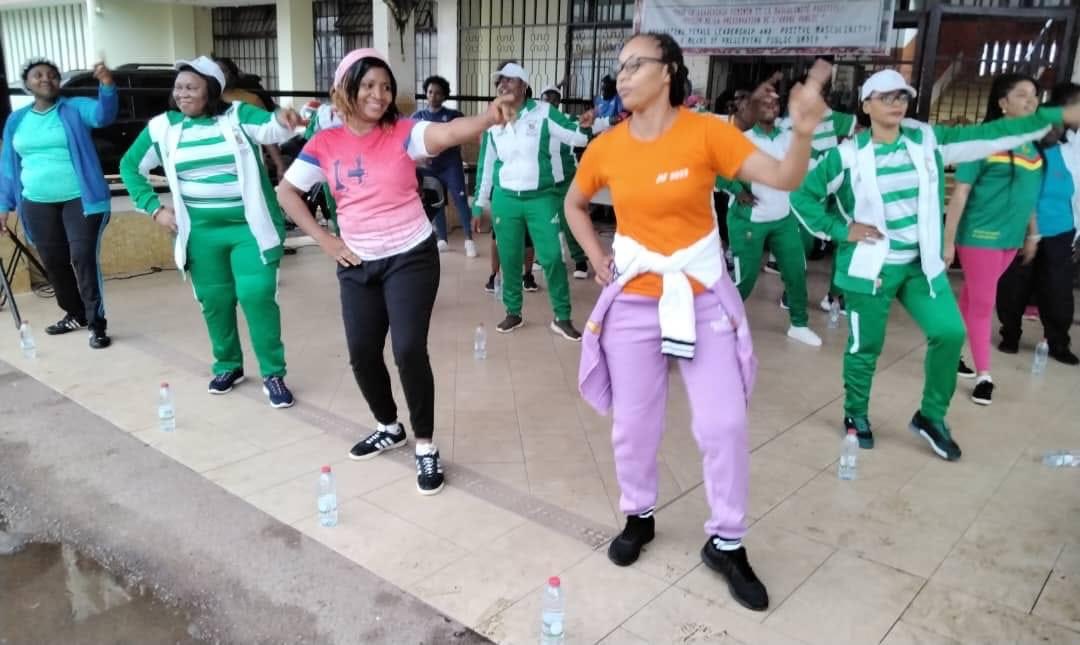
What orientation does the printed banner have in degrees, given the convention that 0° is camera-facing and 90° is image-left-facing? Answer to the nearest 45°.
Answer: approximately 0°

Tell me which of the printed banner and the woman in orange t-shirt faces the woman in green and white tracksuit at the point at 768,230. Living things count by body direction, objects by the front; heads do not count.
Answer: the printed banner

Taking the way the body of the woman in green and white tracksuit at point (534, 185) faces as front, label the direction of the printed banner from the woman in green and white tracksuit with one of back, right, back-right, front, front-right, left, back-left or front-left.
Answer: back-left

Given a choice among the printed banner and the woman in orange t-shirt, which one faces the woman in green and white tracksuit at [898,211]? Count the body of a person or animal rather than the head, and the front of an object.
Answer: the printed banner

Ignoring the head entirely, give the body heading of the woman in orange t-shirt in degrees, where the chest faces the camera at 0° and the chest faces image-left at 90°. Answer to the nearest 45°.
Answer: approximately 0°

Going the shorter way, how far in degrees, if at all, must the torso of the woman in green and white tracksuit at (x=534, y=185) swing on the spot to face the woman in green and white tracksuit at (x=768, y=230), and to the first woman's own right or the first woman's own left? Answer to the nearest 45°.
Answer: approximately 90° to the first woman's own left

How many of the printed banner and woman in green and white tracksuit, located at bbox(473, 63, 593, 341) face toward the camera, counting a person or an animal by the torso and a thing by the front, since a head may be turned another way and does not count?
2
